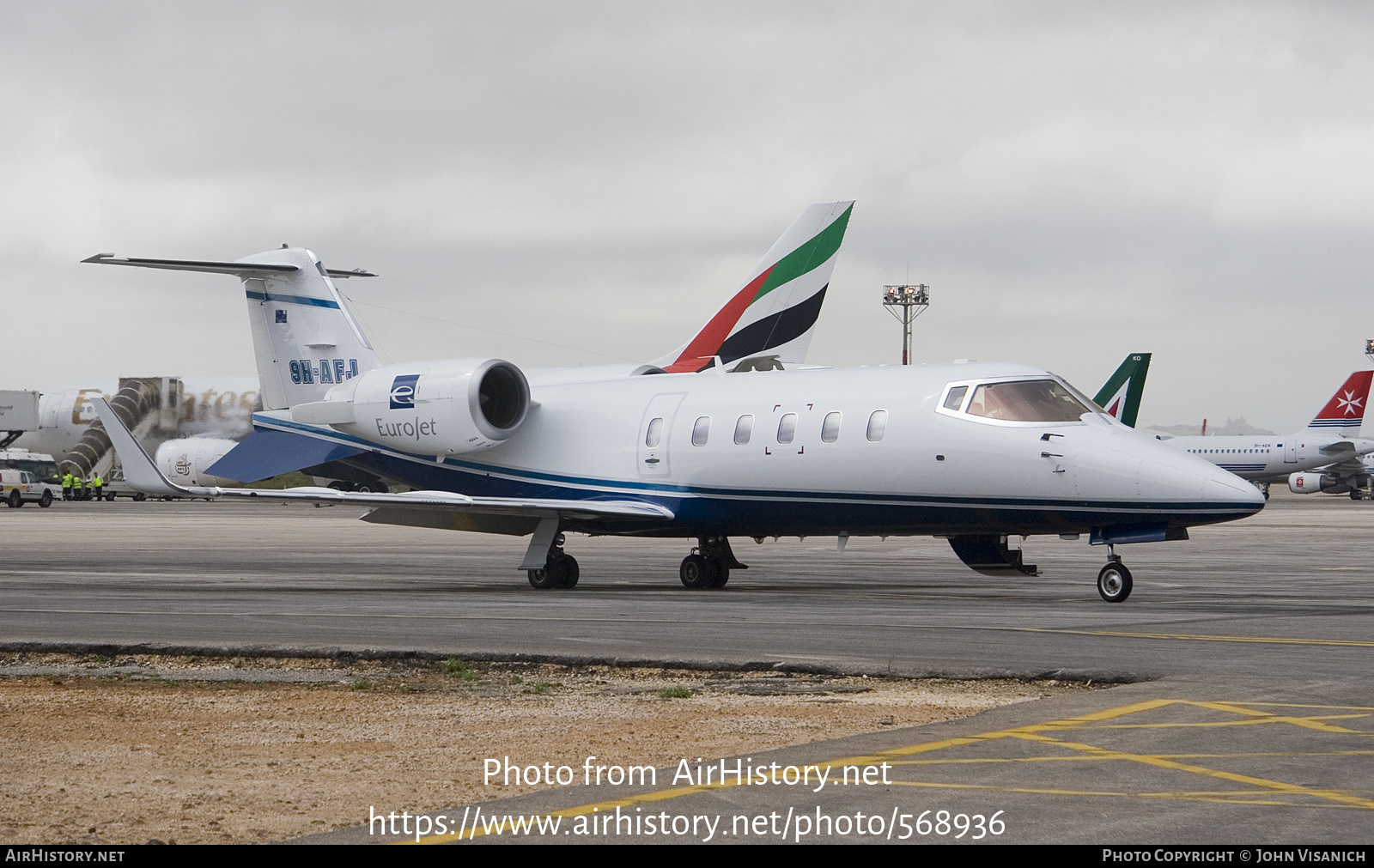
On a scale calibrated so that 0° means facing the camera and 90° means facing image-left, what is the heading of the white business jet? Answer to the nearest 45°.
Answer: approximately 315°
